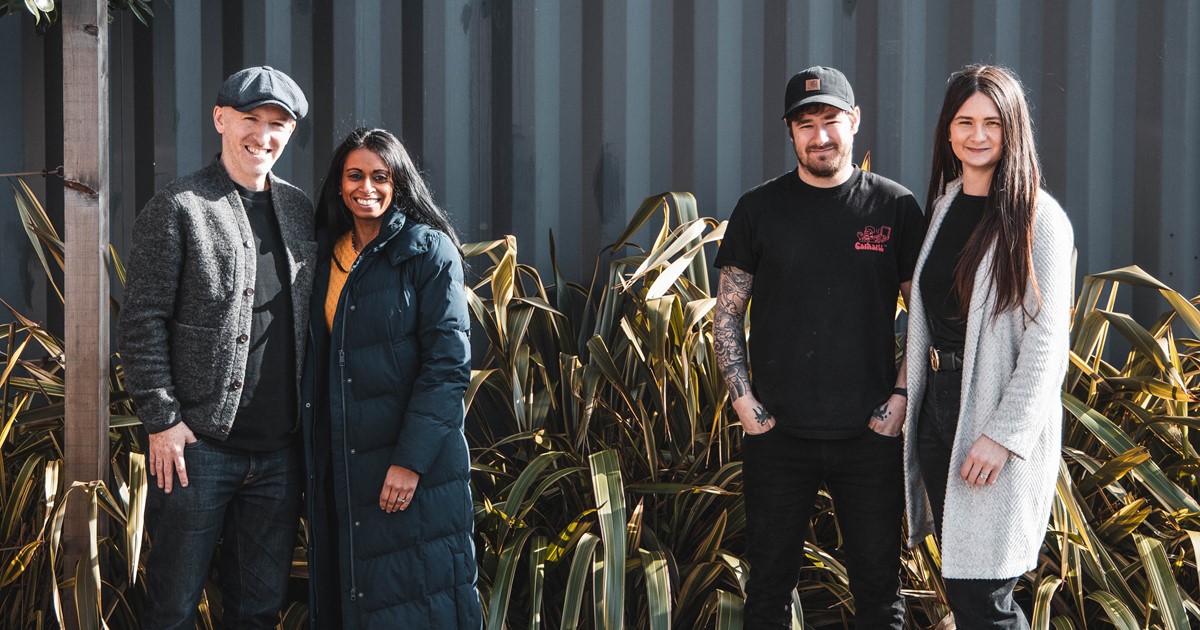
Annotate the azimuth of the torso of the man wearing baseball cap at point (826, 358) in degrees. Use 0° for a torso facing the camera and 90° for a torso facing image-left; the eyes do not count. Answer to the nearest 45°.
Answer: approximately 0°

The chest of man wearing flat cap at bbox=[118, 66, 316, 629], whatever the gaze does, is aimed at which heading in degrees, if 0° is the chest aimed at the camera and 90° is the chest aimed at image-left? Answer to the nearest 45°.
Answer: approximately 315°

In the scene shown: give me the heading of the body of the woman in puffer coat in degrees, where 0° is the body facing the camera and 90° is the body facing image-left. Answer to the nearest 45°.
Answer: approximately 45°

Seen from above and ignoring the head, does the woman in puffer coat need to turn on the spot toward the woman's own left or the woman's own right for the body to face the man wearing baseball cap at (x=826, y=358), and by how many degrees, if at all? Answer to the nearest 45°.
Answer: approximately 135° to the woman's own left

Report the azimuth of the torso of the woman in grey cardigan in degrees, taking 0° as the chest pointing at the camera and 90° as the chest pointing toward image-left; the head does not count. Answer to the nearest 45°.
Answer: approximately 45°

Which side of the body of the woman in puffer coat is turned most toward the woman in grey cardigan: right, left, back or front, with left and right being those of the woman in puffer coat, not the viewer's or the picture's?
left

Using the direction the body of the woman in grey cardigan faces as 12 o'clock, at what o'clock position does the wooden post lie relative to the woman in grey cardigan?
The wooden post is roughly at 1 o'clock from the woman in grey cardigan.
